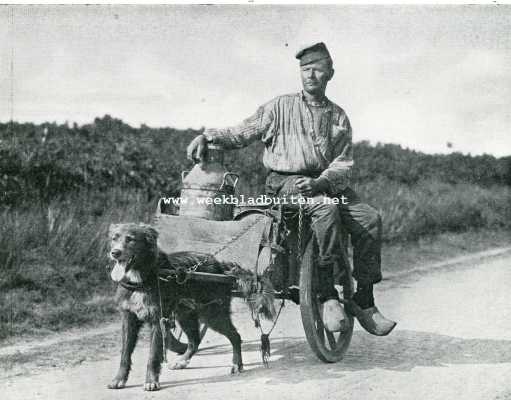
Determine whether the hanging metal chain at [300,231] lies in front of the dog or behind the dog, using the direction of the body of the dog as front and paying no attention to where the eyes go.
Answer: behind

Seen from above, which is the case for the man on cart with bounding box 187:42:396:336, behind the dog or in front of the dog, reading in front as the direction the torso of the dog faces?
behind

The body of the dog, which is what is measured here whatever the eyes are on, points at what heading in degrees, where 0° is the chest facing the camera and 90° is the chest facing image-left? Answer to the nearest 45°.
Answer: approximately 45°
